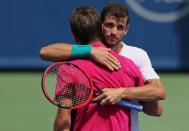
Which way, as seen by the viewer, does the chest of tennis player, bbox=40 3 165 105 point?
toward the camera
